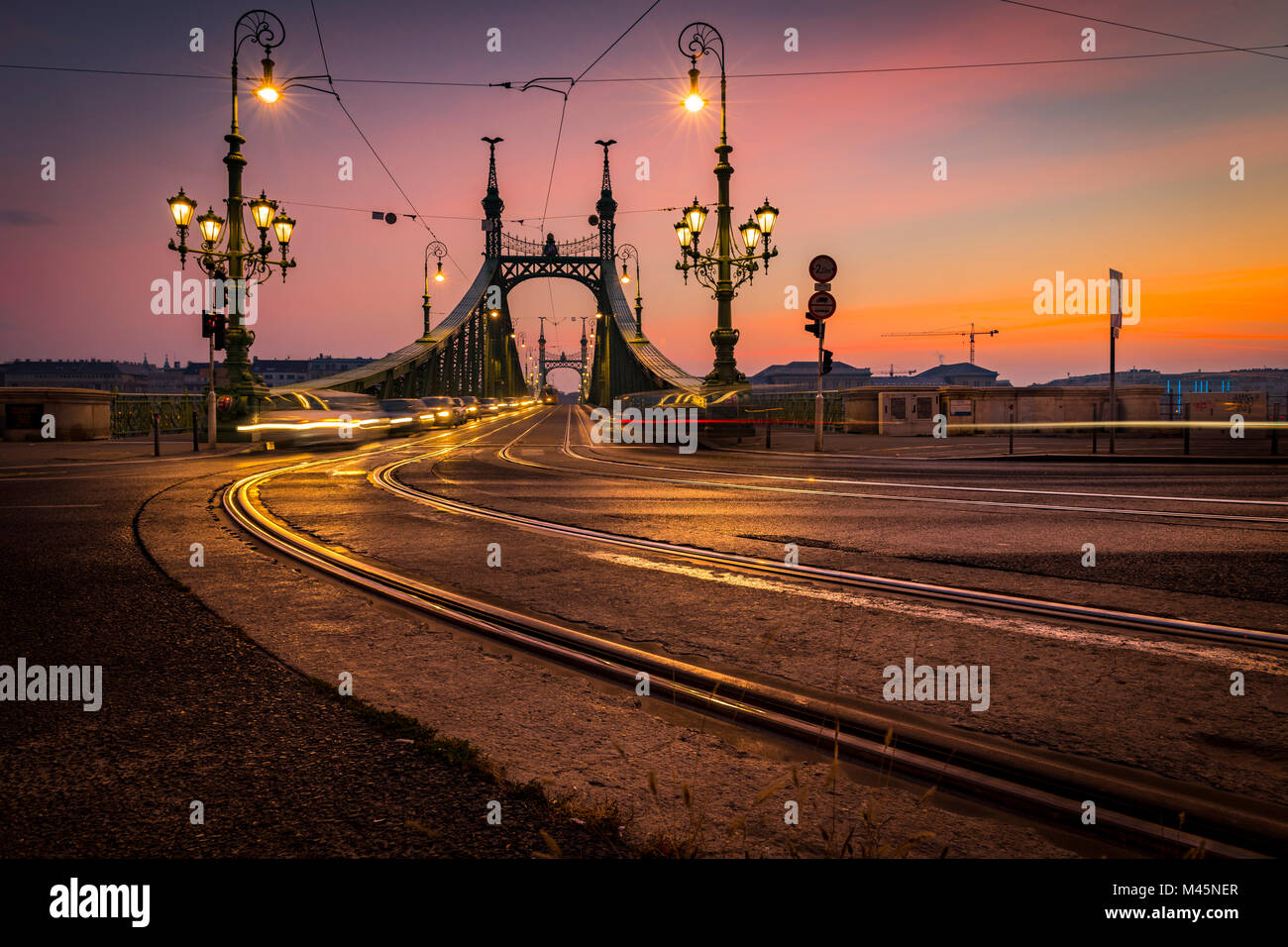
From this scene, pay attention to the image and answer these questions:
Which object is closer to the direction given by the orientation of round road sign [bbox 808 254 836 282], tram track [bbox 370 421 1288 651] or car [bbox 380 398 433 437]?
the tram track

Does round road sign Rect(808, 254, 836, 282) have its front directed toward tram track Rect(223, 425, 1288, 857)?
yes

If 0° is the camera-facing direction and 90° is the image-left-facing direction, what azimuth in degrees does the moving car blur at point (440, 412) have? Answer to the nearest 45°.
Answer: approximately 45°

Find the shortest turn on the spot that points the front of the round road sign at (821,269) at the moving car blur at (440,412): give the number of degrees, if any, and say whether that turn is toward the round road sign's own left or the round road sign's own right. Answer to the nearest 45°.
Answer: approximately 135° to the round road sign's own right

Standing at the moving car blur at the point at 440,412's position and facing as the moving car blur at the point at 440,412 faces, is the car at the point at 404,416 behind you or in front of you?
in front

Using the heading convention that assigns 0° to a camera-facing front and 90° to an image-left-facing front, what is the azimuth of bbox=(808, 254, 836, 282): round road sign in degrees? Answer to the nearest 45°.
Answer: approximately 0°

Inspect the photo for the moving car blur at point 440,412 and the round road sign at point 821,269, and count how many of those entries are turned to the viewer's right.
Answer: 0

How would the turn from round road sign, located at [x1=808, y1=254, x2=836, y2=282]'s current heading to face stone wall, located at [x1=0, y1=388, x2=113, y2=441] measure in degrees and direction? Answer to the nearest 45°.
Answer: approximately 90° to its right
